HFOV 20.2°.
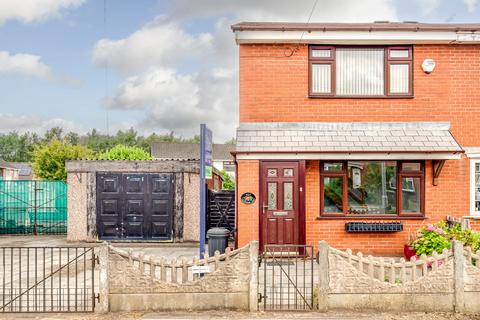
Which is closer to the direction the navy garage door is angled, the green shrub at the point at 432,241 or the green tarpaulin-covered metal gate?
the green shrub

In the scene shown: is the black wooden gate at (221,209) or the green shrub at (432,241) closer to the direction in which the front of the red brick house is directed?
the green shrub

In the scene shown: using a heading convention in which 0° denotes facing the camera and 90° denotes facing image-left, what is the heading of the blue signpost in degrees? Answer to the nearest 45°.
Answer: approximately 270°

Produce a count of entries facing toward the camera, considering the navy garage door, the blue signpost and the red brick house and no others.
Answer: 2

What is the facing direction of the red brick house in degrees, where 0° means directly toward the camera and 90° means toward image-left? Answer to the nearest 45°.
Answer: approximately 0°

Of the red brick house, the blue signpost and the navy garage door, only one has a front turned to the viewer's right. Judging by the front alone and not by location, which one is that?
the blue signpost

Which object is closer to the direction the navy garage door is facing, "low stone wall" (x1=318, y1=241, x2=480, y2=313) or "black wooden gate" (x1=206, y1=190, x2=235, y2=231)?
the low stone wall

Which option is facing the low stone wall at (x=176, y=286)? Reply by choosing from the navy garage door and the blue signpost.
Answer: the navy garage door
